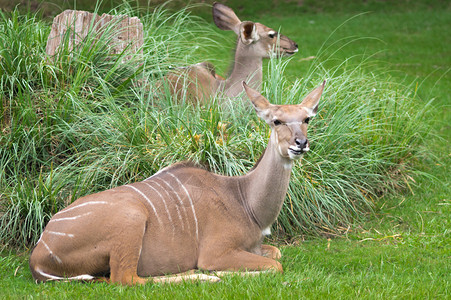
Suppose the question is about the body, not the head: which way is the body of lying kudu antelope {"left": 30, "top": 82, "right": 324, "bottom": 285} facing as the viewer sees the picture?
to the viewer's right

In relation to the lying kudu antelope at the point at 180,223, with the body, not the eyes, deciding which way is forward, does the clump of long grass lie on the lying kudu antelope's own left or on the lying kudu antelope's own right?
on the lying kudu antelope's own left

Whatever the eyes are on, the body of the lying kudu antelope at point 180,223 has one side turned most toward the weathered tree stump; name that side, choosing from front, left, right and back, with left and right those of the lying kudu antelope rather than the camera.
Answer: left
